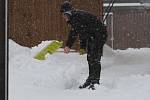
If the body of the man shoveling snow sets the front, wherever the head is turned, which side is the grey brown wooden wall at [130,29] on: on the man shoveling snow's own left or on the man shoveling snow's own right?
on the man shoveling snow's own right

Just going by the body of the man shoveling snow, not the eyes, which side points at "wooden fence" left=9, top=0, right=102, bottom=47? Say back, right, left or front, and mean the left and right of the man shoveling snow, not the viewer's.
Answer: right

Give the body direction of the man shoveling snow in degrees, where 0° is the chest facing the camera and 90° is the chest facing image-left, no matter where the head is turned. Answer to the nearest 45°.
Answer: approximately 90°
